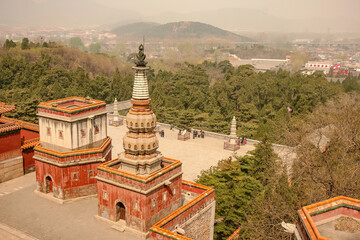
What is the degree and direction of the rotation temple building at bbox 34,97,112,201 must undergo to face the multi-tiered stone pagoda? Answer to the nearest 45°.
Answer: approximately 90° to its left

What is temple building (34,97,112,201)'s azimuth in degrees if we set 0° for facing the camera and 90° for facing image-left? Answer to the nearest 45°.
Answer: approximately 45°
